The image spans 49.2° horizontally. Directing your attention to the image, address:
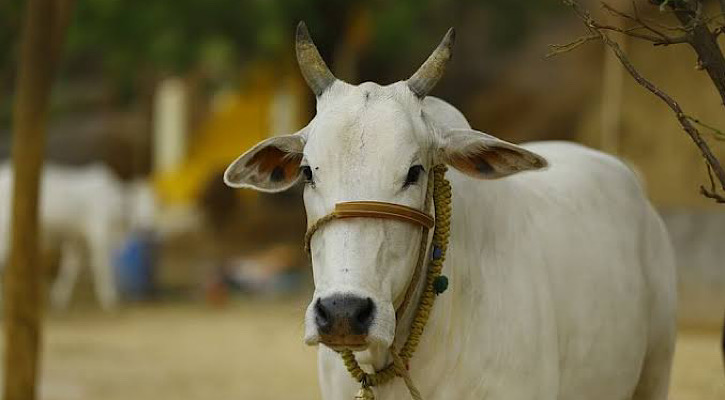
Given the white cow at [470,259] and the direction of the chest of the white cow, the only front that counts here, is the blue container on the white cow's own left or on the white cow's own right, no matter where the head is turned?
on the white cow's own right

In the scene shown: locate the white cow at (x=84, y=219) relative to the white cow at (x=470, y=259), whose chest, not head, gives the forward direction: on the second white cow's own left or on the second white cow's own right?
on the second white cow's own right

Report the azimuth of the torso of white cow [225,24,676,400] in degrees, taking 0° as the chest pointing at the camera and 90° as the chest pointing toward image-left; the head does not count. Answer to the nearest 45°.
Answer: approximately 45°

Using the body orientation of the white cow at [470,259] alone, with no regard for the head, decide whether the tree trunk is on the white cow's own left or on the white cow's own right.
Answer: on the white cow's own right
